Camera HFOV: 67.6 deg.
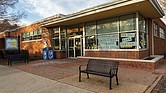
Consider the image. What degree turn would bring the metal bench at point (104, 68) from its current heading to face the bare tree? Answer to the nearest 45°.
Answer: approximately 90° to its right

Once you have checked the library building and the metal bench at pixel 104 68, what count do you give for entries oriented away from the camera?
0

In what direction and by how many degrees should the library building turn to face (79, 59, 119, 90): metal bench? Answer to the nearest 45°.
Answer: approximately 45° to its left

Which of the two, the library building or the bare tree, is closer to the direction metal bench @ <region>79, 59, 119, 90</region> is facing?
the bare tree

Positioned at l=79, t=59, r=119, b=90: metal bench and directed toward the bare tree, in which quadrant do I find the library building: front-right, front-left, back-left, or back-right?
front-right

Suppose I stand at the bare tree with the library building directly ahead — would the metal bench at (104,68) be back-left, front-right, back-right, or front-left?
front-right

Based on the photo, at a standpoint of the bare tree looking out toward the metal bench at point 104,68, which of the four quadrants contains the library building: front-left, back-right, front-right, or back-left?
front-left

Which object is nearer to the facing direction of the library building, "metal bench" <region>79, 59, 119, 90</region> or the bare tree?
the metal bench

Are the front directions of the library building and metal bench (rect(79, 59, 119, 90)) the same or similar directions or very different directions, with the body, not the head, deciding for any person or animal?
same or similar directions

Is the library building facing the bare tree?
no

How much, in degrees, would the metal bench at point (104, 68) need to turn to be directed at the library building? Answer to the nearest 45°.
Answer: approximately 135° to its right

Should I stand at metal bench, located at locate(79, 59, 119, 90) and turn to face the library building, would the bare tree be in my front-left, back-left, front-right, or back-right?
front-left

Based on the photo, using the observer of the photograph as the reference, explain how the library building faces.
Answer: facing the viewer and to the left of the viewer

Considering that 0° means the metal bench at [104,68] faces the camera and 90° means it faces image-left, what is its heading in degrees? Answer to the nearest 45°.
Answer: approximately 45°
